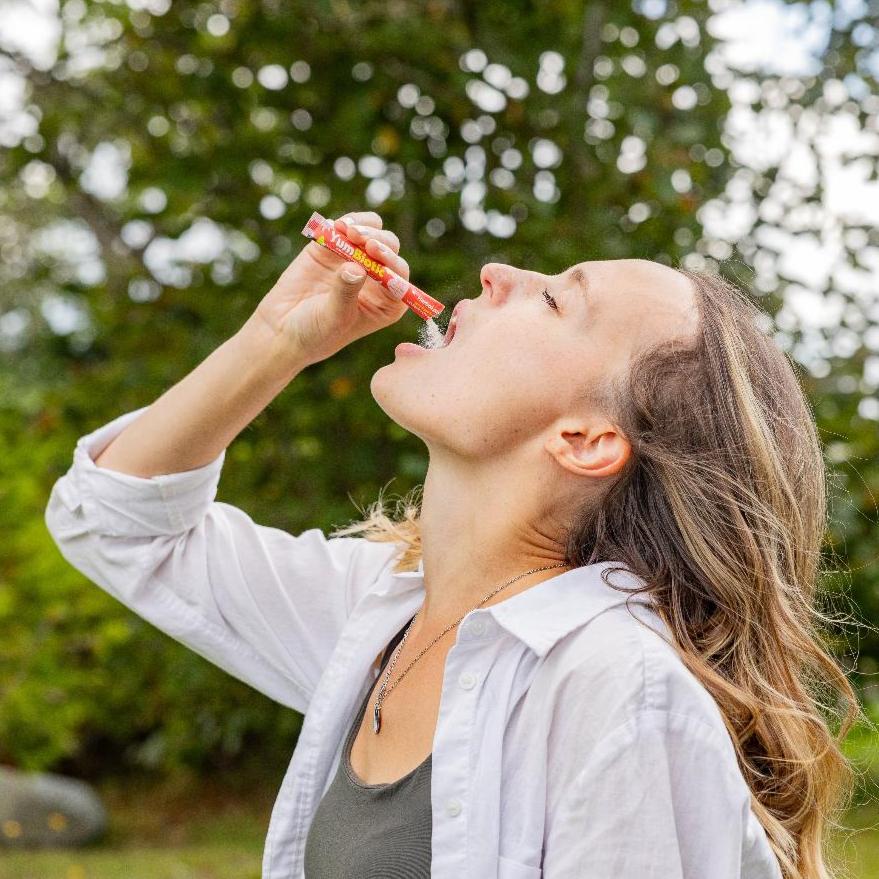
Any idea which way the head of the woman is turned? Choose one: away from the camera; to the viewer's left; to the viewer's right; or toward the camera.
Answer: to the viewer's left

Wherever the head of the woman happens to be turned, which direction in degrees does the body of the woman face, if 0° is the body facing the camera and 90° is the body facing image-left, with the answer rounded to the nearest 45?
approximately 45°
